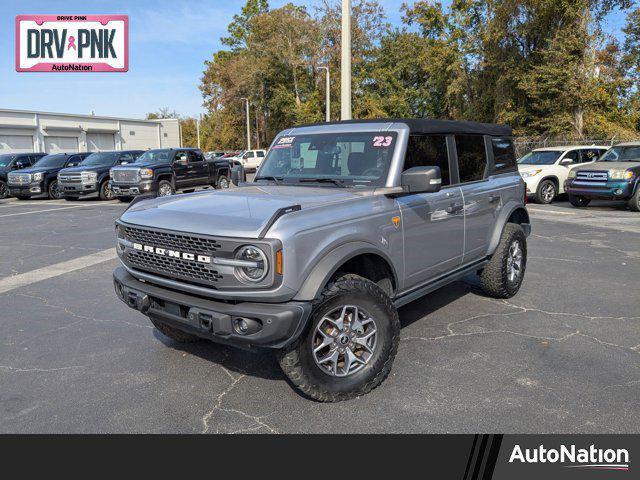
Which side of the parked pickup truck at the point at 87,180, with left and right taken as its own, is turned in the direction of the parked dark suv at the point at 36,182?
right

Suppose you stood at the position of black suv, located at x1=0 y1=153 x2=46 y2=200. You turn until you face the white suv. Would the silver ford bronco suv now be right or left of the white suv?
right

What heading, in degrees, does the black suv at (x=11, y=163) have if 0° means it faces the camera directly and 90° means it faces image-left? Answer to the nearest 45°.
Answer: approximately 45°

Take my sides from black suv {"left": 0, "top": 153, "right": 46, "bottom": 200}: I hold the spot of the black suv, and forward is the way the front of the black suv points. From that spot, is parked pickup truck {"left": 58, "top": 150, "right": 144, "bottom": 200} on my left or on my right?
on my left

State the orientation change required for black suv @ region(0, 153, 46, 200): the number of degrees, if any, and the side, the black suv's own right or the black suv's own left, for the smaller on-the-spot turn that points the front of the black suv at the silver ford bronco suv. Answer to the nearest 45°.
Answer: approximately 45° to the black suv's own left

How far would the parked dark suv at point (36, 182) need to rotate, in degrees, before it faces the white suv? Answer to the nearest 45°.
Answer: approximately 90° to its left

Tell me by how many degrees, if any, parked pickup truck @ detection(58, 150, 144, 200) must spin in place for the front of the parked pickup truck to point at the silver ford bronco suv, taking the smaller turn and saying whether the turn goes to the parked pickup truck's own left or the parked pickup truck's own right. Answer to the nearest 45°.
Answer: approximately 45° to the parked pickup truck's own left

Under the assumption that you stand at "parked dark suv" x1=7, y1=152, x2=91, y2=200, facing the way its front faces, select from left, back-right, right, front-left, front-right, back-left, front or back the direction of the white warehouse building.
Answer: back-right

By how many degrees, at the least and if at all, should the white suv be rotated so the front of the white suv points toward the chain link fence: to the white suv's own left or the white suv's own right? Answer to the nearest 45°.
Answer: approximately 135° to the white suv's own right

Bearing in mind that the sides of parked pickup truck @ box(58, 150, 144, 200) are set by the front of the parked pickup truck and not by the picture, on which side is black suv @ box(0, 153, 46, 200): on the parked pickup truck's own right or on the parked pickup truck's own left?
on the parked pickup truck's own right

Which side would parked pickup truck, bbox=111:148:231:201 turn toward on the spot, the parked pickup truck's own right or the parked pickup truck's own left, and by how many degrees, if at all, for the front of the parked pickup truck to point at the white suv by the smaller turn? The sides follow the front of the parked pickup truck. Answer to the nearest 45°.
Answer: approximately 90° to the parked pickup truck's own left

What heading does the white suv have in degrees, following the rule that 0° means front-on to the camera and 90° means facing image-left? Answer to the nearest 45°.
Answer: approximately 45°
